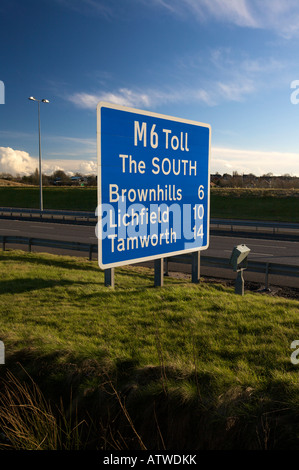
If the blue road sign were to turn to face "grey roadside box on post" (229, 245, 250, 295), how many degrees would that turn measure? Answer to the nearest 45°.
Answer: approximately 90° to its left

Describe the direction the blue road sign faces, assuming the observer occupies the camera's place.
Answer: facing the viewer and to the right of the viewer
